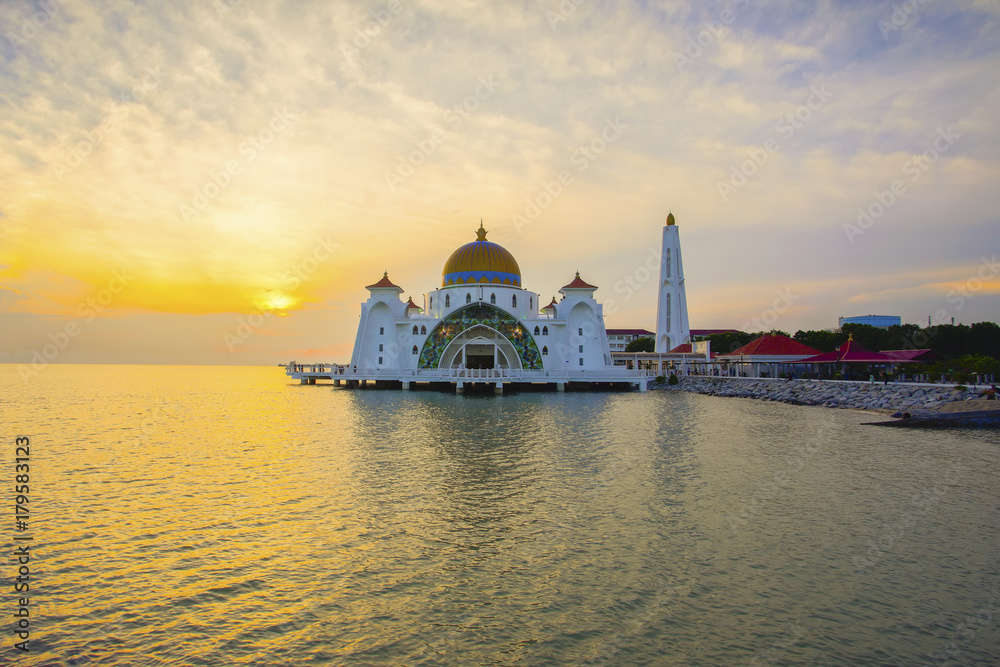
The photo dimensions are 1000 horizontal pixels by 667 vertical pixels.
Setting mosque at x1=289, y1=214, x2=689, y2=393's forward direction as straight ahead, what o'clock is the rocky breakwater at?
The rocky breakwater is roughly at 10 o'clock from the mosque.

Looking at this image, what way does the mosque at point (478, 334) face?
toward the camera
